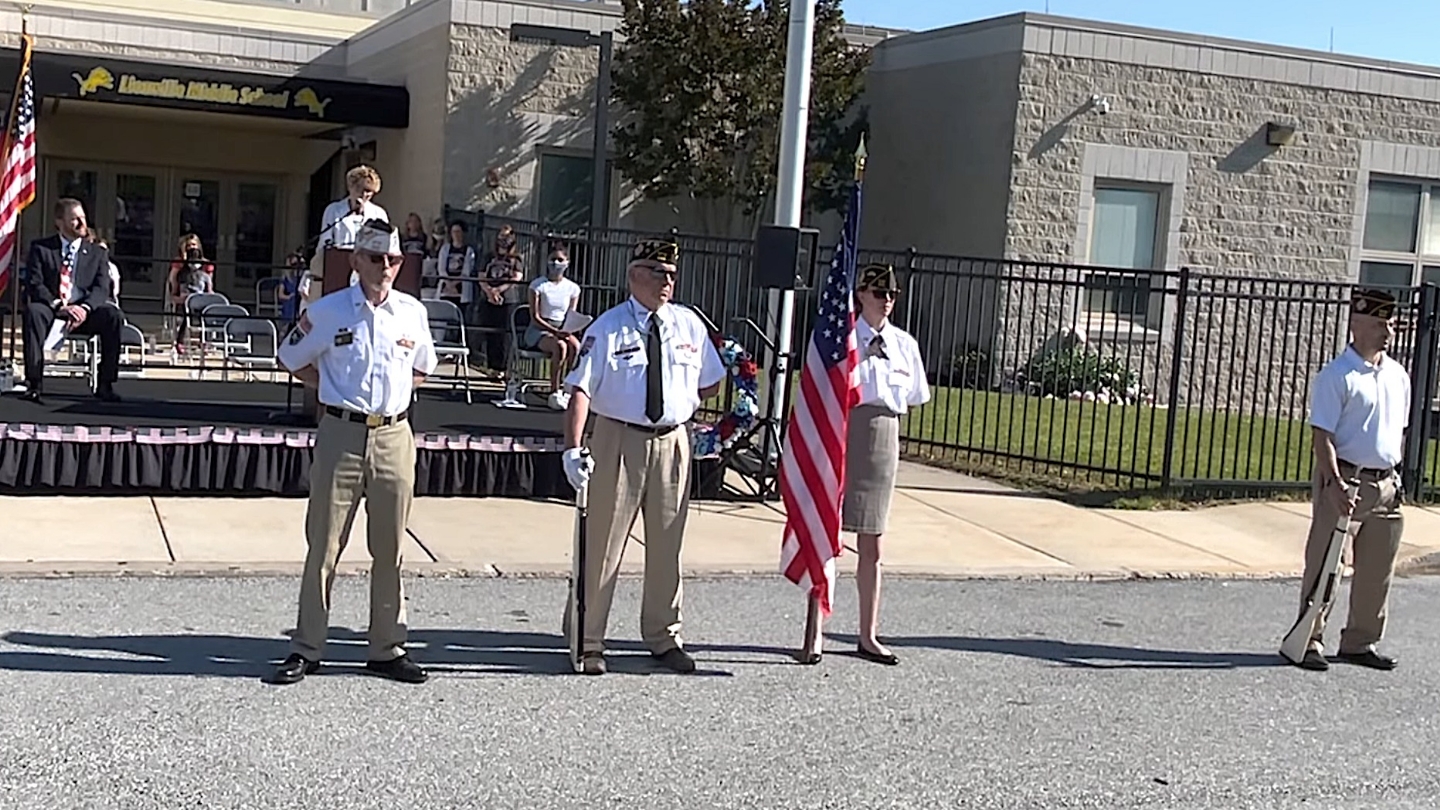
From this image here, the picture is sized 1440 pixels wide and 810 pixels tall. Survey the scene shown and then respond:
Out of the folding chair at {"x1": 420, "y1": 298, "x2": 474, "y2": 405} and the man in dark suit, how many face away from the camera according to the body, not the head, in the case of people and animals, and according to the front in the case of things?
0

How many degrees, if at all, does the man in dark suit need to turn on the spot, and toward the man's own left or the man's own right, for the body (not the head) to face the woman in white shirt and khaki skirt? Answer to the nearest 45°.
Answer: approximately 45° to the man's own left

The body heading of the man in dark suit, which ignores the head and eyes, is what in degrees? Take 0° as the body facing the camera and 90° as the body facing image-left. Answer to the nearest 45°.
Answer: approximately 0°

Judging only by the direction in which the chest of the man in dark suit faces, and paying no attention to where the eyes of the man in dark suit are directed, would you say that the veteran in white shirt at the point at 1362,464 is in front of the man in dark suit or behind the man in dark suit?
in front

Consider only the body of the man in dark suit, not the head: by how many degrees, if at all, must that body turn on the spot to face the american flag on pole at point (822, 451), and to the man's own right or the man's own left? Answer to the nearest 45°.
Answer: approximately 45° to the man's own left
